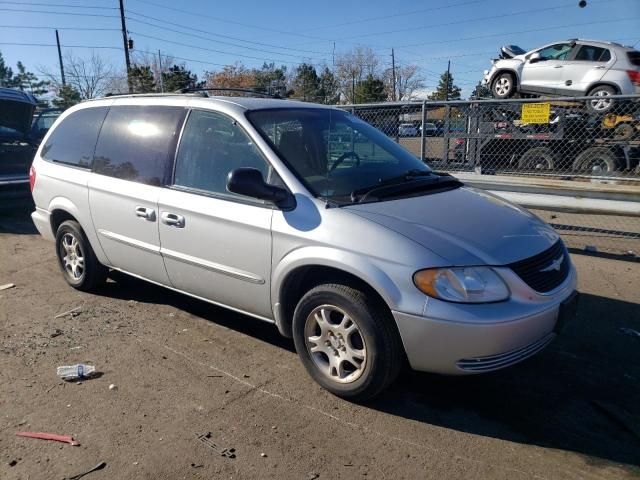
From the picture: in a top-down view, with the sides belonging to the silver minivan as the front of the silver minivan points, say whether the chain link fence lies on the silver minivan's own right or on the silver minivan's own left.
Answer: on the silver minivan's own left

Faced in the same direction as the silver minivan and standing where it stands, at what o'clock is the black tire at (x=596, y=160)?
The black tire is roughly at 9 o'clock from the silver minivan.

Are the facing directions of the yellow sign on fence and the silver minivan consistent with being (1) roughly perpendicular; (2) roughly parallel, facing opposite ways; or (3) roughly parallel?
roughly perpendicular

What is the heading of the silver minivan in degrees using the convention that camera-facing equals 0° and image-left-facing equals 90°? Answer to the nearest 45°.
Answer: approximately 315°

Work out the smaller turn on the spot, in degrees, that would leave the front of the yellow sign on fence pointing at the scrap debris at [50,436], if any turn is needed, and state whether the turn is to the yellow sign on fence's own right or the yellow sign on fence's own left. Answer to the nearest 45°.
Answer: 0° — it already faces it

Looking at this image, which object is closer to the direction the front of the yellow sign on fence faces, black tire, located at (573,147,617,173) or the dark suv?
the dark suv

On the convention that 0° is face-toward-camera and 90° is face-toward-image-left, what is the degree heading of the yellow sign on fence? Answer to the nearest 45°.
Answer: approximately 0°

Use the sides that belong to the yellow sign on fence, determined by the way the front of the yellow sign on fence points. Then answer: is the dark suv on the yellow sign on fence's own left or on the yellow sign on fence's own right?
on the yellow sign on fence's own right

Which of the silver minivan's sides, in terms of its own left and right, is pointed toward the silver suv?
left

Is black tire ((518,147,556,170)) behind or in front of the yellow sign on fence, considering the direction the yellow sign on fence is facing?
behind

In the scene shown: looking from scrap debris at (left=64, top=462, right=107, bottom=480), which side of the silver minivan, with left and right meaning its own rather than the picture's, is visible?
right

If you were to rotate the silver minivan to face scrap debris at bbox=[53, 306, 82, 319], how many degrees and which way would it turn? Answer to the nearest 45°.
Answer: approximately 180°
